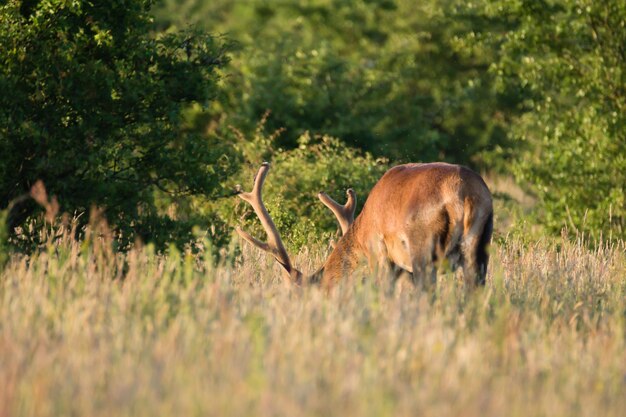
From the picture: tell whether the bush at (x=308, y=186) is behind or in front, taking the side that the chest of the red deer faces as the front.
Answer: in front

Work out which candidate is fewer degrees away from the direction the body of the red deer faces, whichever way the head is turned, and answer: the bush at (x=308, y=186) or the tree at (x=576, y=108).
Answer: the bush

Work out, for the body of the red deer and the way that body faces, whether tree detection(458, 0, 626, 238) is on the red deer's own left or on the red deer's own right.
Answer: on the red deer's own right

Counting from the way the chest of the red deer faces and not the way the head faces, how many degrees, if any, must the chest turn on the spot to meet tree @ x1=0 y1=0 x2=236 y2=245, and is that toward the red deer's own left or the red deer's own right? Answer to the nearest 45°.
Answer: approximately 45° to the red deer's own left

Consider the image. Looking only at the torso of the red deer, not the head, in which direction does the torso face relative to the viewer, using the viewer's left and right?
facing away from the viewer and to the left of the viewer
